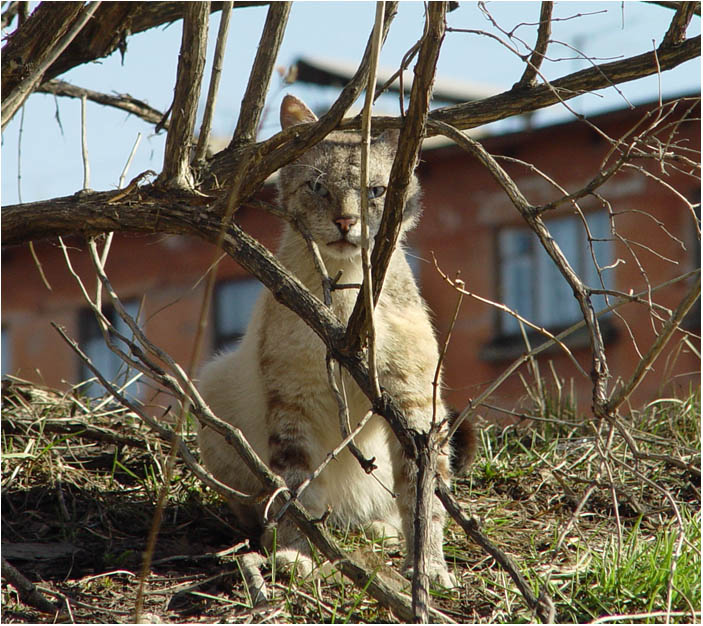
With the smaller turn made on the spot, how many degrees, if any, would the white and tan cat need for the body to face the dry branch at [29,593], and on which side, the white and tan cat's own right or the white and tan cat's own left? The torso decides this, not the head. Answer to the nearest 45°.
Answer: approximately 45° to the white and tan cat's own right

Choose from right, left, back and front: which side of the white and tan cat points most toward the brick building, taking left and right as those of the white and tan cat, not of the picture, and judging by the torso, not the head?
back

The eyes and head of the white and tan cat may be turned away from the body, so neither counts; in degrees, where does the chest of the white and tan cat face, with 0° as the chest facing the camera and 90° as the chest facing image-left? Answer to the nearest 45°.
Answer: approximately 0°

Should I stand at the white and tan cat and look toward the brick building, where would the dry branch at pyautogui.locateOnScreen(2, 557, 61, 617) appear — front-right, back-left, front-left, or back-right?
back-left

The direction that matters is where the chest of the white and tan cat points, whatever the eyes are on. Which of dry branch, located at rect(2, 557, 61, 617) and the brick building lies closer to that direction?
the dry branch
